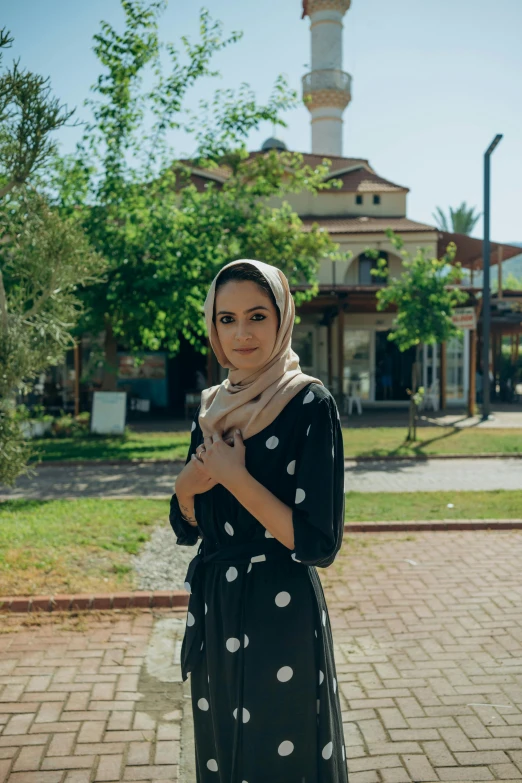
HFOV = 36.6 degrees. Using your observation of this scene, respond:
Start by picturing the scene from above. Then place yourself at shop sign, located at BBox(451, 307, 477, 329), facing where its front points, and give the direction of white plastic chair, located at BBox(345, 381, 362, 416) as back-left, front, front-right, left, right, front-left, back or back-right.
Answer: back-right

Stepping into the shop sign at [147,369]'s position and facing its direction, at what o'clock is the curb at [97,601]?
The curb is roughly at 12 o'clock from the shop sign.

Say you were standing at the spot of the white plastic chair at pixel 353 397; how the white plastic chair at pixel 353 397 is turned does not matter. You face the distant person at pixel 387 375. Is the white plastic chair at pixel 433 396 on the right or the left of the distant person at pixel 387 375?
right

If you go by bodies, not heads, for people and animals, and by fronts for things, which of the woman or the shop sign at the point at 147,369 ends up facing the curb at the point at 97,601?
the shop sign
